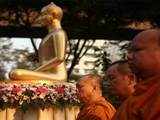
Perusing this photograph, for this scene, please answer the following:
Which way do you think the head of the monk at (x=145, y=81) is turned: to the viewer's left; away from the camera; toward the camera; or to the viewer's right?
to the viewer's left

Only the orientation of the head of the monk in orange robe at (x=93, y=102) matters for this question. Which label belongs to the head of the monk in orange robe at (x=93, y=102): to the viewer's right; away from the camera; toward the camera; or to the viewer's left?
to the viewer's left

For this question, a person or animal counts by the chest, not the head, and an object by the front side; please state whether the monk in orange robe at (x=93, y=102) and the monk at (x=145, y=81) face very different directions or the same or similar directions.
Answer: same or similar directions

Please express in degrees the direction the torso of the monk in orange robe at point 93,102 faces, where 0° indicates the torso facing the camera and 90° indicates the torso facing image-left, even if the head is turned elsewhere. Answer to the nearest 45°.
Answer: approximately 90°

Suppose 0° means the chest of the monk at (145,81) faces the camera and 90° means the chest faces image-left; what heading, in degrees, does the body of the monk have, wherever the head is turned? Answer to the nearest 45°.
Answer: approximately 90°
